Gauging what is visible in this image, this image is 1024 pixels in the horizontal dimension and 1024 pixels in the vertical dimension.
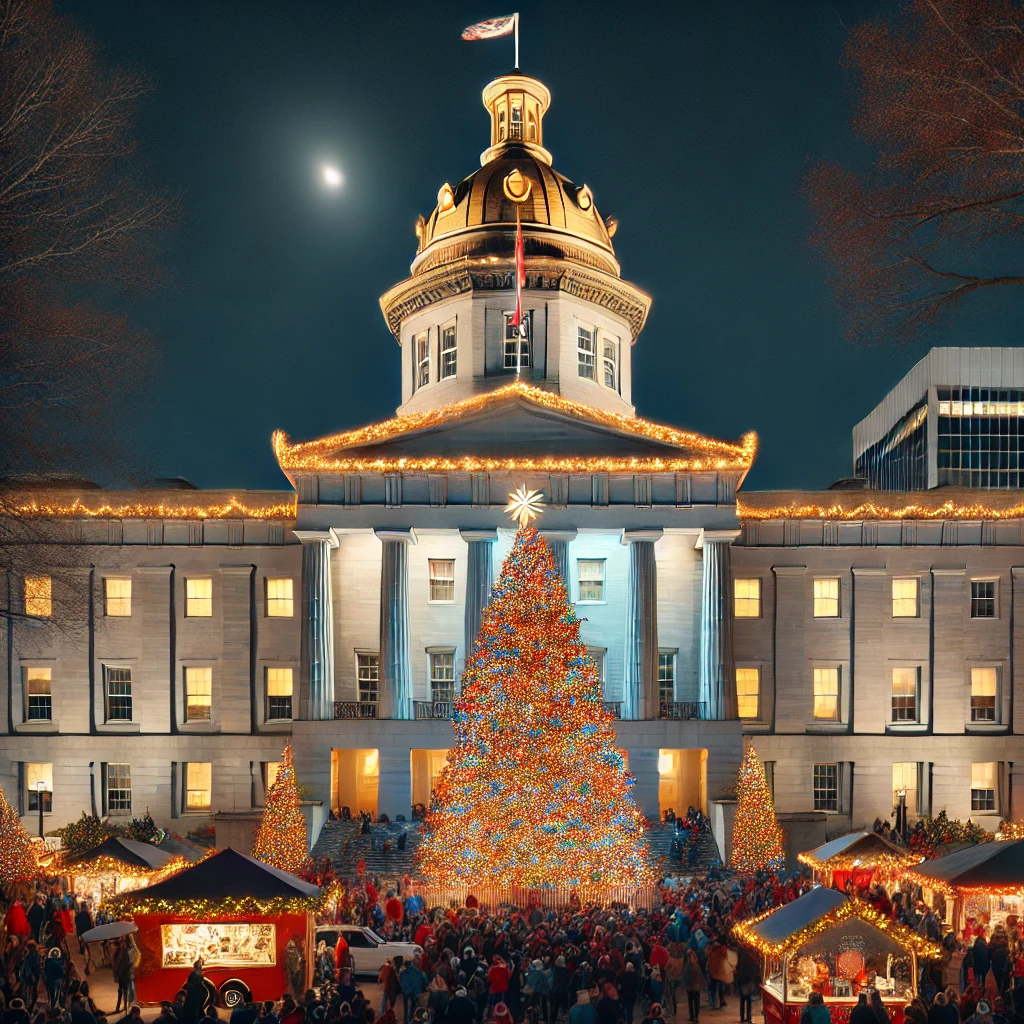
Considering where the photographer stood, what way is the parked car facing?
facing to the right of the viewer

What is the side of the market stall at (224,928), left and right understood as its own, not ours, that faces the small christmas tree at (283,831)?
back

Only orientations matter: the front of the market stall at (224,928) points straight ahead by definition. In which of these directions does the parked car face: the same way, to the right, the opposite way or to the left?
to the left

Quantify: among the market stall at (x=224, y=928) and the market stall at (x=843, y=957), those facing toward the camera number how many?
2

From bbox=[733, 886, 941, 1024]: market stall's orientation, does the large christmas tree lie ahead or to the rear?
to the rear

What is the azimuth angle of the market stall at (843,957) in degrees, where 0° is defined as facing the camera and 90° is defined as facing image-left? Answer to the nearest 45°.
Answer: approximately 0°

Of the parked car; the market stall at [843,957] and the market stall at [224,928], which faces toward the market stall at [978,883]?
the parked car

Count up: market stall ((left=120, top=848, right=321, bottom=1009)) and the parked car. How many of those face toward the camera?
1

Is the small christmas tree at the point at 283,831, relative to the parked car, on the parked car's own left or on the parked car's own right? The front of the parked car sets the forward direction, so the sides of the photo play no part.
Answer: on the parked car's own left

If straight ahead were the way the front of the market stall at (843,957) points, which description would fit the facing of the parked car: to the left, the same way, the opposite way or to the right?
to the left
